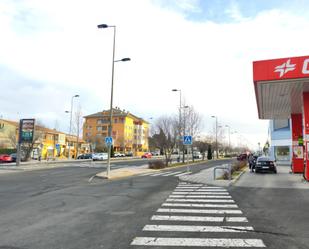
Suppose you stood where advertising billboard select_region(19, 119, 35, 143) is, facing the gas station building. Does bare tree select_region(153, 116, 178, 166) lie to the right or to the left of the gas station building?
left

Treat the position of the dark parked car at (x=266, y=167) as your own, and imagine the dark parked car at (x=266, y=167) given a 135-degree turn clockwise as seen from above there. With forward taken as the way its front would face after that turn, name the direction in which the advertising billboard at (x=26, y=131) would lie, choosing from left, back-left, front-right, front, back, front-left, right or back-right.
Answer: back-right
